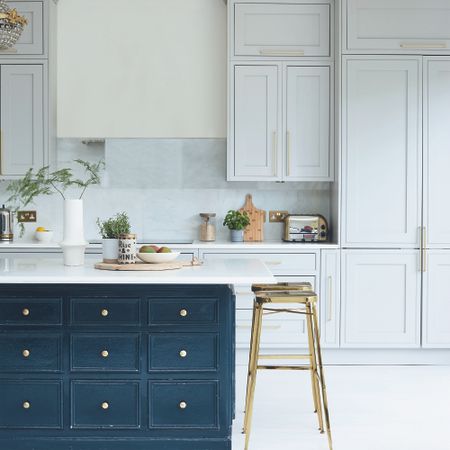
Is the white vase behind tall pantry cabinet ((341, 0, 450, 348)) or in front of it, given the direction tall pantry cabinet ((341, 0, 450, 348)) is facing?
in front

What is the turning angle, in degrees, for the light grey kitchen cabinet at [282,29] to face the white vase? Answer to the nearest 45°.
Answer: approximately 45° to its right

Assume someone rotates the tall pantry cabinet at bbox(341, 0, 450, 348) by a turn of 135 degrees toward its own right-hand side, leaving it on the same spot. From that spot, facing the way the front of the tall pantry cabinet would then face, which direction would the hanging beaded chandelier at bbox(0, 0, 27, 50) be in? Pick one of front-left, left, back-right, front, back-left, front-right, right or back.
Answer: left
